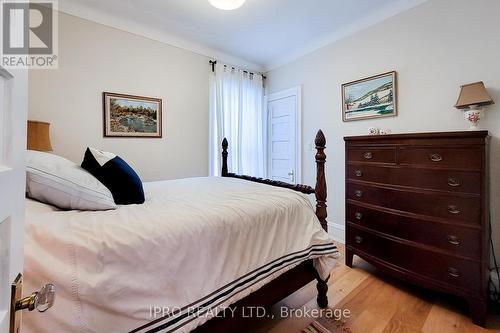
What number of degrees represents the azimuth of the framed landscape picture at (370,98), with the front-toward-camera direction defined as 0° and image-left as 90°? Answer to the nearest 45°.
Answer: approximately 45°

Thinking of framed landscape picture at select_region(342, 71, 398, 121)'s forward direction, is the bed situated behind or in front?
in front

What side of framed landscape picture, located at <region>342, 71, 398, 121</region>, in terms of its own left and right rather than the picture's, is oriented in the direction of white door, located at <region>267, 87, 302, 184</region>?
right

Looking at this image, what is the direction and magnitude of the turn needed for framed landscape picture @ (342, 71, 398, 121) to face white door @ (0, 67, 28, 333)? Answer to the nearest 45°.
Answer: approximately 45° to its left

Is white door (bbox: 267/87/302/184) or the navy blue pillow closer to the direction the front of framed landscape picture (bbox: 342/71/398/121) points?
the navy blue pillow

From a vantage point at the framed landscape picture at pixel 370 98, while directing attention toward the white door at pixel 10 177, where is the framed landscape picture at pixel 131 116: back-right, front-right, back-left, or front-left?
front-right

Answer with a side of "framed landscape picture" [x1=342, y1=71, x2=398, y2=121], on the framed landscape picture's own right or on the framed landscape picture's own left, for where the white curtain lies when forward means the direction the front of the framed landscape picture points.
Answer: on the framed landscape picture's own right

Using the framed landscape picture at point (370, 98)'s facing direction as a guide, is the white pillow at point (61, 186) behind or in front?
in front
